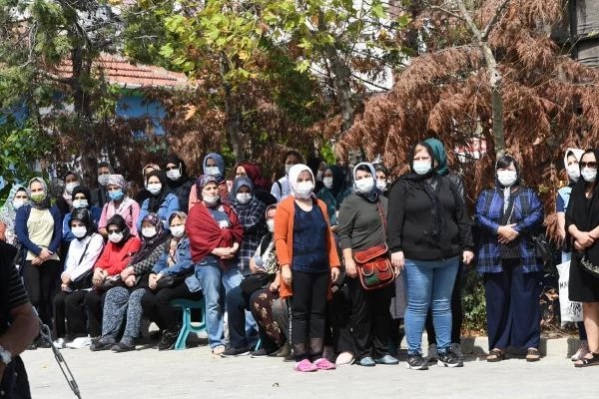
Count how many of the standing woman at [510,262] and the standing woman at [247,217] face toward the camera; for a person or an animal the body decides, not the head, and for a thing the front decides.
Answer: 2

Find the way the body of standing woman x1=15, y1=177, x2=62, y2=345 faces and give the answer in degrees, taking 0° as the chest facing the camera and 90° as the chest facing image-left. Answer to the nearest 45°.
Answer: approximately 0°

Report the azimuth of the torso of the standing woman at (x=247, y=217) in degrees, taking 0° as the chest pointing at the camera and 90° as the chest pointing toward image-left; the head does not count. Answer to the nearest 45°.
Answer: approximately 0°

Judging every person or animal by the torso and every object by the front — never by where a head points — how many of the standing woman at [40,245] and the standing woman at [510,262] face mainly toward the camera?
2
